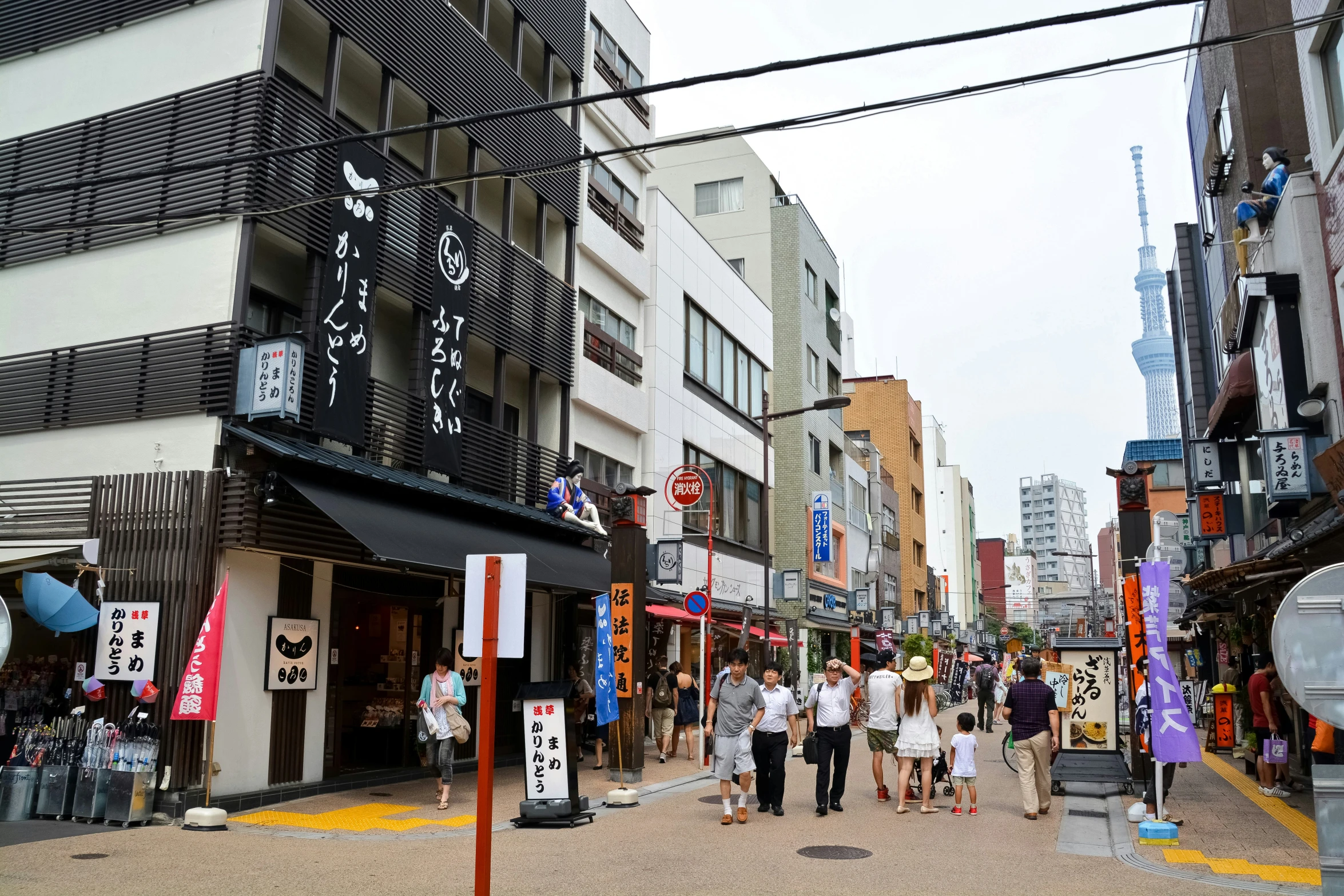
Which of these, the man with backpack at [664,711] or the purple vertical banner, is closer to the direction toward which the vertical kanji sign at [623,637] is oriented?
the purple vertical banner

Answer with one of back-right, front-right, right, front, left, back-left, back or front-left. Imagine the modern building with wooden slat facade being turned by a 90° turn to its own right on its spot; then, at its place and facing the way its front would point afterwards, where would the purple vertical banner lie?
left

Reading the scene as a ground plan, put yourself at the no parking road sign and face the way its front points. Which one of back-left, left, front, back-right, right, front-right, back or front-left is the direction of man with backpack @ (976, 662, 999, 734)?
back-left

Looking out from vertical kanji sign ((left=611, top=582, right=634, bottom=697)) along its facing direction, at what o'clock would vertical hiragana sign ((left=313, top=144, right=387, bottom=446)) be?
vertical hiragana sign ((left=313, top=144, right=387, bottom=446)) is roughly at 2 o'clock from vertical kanji sign ((left=611, top=582, right=634, bottom=697)).

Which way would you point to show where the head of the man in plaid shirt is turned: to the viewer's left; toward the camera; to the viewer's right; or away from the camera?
away from the camera

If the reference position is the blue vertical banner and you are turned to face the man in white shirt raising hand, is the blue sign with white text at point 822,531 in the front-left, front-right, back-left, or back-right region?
back-left

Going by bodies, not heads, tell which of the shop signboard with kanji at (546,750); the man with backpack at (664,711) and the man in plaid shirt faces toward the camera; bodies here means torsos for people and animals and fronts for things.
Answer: the shop signboard with kanji

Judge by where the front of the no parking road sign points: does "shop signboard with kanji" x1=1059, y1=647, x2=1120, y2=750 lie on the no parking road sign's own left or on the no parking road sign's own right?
on the no parking road sign's own left

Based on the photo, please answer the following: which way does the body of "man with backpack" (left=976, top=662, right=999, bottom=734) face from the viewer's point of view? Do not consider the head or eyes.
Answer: away from the camera

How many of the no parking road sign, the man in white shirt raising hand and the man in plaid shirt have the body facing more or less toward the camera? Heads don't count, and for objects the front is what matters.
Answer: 2

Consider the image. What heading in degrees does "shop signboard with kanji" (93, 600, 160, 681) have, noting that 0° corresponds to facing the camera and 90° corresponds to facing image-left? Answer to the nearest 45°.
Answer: approximately 0°

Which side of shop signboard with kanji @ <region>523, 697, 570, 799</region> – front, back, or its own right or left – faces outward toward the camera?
front

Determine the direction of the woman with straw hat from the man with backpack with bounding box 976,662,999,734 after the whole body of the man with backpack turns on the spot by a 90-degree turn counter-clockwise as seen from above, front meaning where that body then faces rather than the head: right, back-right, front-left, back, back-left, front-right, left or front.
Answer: left

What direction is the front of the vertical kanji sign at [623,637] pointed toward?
toward the camera

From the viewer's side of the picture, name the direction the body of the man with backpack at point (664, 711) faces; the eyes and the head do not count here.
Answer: away from the camera

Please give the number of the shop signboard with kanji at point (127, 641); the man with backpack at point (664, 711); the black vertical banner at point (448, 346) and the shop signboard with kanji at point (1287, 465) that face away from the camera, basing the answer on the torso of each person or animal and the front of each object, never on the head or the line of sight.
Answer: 1

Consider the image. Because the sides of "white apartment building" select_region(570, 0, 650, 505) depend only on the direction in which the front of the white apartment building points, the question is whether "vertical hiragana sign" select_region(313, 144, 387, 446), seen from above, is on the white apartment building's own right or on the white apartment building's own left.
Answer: on the white apartment building's own right
